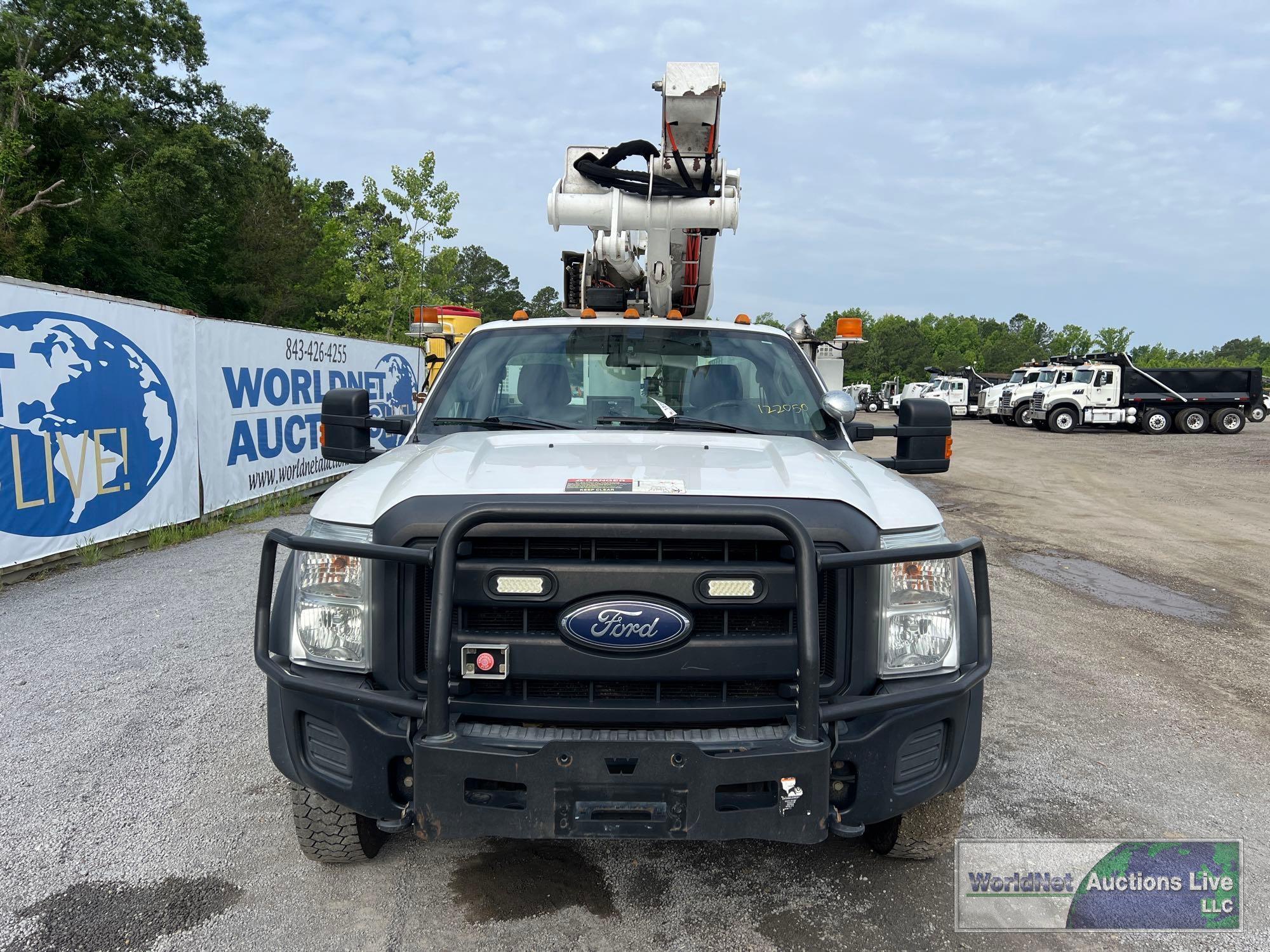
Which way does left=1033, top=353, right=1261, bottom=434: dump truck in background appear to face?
to the viewer's left

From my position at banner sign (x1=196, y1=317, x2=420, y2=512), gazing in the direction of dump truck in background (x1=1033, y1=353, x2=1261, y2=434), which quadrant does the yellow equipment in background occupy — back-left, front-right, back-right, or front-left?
front-left

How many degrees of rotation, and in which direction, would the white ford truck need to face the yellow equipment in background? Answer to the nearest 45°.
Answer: approximately 180°

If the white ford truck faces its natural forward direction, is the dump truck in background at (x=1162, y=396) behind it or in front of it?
behind

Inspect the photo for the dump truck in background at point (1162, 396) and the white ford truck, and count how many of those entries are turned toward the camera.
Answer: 1

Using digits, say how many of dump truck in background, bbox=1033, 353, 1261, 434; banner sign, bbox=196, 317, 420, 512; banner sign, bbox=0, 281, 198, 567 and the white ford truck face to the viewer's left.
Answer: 1

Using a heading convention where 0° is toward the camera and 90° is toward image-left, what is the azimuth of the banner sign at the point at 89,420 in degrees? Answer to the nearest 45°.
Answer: approximately 315°

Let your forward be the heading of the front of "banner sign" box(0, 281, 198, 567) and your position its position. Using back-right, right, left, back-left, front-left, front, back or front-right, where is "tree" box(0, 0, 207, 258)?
back-left

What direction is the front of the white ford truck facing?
toward the camera

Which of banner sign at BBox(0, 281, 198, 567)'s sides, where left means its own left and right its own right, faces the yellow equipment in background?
left

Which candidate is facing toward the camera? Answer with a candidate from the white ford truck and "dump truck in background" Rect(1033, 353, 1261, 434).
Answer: the white ford truck

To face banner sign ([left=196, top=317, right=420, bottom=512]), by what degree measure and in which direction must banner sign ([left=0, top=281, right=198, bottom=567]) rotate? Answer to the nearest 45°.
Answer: approximately 90° to its left
